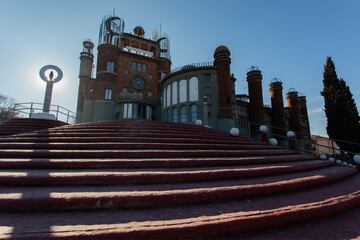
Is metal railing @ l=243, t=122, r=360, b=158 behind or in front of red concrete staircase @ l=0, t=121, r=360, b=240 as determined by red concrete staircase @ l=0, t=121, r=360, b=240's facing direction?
behind

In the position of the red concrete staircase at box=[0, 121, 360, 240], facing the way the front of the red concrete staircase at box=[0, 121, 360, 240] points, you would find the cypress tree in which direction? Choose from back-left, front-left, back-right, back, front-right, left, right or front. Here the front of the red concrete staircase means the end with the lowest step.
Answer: back-left

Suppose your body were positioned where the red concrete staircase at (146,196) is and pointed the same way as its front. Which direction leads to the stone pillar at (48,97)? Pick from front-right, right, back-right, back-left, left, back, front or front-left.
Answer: back-right

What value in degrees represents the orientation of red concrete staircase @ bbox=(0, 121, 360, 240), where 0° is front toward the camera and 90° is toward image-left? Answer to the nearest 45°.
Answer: approximately 0°

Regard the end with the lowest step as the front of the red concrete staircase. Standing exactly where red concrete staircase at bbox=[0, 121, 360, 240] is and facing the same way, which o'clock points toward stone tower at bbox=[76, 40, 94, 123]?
The stone tower is roughly at 5 o'clock from the red concrete staircase.
